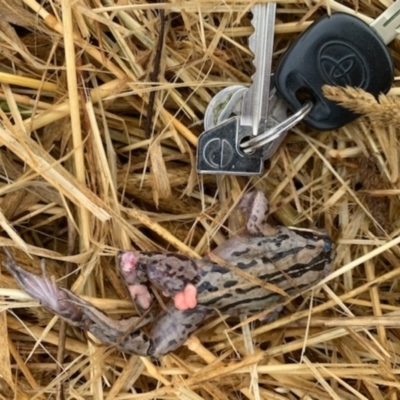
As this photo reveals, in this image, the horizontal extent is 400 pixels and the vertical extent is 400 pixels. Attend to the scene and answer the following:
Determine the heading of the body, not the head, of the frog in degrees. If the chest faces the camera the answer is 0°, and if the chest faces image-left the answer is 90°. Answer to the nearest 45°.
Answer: approximately 270°
